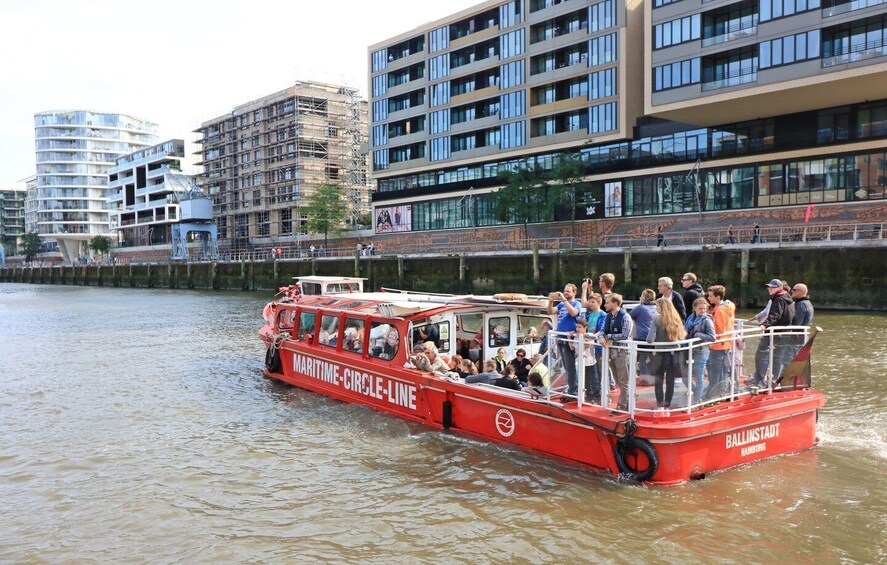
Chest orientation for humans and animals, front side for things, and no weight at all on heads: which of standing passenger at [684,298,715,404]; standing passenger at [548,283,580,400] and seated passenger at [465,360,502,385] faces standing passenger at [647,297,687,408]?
standing passenger at [684,298,715,404]

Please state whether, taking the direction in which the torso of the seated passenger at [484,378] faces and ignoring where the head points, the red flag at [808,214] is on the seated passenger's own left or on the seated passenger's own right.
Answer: on the seated passenger's own right

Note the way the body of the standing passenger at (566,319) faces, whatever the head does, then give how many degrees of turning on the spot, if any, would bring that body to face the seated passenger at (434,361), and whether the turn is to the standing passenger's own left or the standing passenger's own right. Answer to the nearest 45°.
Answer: approximately 90° to the standing passenger's own right

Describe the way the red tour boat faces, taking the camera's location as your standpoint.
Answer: facing away from the viewer and to the left of the viewer

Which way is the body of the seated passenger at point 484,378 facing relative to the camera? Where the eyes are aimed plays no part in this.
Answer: to the viewer's left
